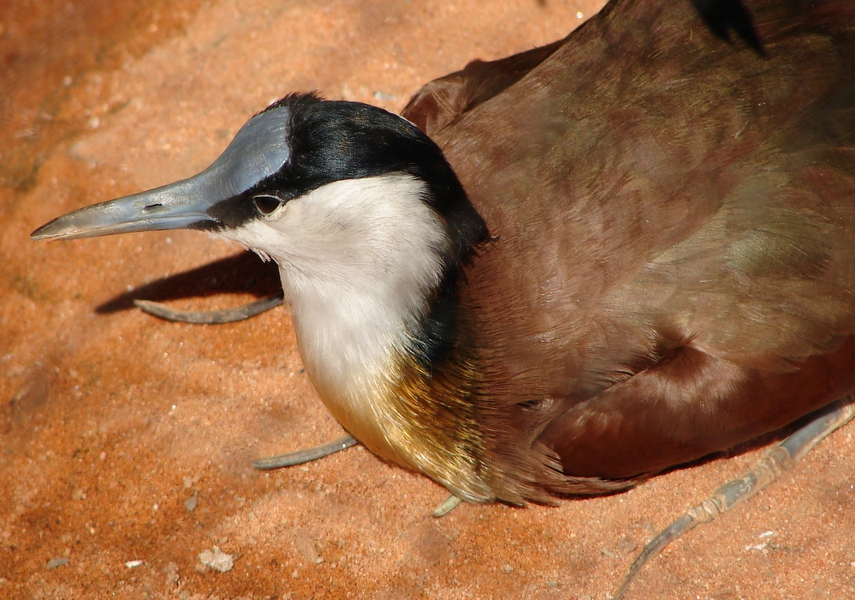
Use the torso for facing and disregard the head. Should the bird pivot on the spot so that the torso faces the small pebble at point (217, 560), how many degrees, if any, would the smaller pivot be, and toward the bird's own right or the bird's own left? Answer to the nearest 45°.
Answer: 0° — it already faces it

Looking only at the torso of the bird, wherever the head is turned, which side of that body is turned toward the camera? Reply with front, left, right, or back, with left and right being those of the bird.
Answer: left

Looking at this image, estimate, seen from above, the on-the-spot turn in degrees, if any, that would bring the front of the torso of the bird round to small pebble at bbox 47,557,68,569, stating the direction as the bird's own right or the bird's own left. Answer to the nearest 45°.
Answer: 0° — it already faces it
